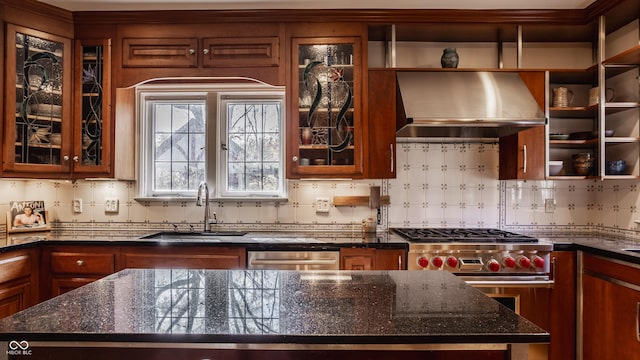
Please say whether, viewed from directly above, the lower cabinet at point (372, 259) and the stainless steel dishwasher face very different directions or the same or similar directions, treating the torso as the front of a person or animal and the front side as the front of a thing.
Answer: same or similar directions

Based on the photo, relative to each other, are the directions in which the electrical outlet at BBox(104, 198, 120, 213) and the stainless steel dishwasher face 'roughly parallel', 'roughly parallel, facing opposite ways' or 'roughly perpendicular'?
roughly parallel

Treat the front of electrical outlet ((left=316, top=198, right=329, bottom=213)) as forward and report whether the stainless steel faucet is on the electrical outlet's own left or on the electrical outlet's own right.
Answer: on the electrical outlet's own right

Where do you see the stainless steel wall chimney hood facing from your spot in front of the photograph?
facing the viewer

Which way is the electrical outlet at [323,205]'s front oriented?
toward the camera

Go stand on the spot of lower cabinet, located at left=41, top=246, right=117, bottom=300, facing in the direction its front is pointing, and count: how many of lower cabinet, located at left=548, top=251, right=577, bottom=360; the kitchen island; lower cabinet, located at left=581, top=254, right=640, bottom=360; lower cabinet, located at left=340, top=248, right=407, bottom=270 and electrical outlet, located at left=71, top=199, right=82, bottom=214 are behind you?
1

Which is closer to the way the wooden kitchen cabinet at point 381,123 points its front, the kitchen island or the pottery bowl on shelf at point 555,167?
the kitchen island

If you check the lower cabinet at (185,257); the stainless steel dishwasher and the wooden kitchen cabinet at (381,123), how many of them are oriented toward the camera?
3

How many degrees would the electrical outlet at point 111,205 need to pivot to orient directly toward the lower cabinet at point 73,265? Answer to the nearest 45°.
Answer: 0° — it already faces it

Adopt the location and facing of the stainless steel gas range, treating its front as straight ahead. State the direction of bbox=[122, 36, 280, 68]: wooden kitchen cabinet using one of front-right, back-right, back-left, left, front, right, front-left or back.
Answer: right

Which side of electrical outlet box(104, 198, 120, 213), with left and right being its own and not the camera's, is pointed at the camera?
front

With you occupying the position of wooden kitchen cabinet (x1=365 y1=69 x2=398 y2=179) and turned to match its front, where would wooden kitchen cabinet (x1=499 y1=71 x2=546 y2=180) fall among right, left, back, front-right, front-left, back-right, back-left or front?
left

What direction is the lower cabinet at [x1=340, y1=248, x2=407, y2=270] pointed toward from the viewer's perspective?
toward the camera
